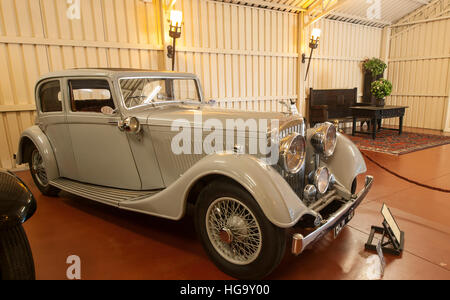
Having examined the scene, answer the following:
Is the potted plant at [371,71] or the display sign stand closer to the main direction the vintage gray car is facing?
the display sign stand

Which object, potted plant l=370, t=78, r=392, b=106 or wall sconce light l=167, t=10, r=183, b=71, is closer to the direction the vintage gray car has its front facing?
the potted plant

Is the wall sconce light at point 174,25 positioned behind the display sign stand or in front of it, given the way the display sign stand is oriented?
behind

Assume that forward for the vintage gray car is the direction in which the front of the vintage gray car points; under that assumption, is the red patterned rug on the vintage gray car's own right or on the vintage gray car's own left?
on the vintage gray car's own left

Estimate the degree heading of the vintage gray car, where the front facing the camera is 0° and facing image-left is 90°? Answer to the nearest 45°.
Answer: approximately 315°

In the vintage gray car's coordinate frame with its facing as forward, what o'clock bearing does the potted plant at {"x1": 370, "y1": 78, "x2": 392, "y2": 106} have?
The potted plant is roughly at 9 o'clock from the vintage gray car.

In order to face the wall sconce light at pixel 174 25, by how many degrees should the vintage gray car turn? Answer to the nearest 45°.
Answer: approximately 135° to its left

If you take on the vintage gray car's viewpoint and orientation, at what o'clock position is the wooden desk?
The wooden desk is roughly at 9 o'clock from the vintage gray car.

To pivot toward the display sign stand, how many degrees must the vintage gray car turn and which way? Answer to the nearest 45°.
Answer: approximately 45° to its left
